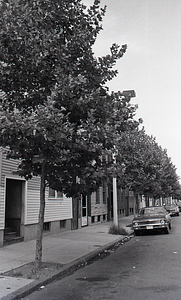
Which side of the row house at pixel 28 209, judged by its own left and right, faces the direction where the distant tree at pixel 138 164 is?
left

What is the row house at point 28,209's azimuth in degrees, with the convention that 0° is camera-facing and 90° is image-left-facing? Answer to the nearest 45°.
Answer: approximately 315°

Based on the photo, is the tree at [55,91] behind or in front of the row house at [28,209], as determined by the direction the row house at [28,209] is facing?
in front

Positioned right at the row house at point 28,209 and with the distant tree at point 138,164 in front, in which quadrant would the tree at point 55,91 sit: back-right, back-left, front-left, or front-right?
back-right
